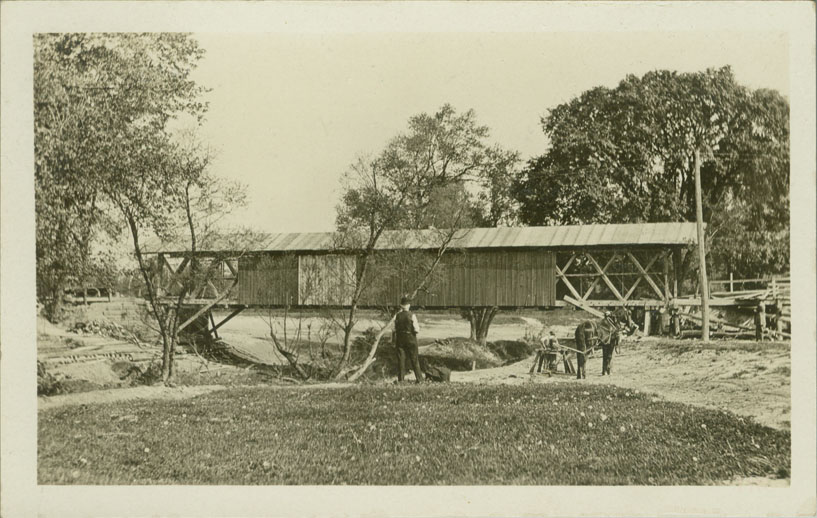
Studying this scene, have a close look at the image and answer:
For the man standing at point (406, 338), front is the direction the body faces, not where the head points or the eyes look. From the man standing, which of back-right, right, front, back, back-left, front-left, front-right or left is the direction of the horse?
right

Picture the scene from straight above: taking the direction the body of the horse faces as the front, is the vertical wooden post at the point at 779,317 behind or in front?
in front

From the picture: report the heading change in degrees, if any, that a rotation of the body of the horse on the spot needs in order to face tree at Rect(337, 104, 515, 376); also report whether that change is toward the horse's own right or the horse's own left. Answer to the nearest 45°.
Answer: approximately 180°

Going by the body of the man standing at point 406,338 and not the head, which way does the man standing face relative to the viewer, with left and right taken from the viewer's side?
facing away from the viewer

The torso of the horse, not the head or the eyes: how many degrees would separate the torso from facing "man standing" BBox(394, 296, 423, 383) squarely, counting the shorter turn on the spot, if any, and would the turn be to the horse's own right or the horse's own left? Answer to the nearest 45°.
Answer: approximately 180°

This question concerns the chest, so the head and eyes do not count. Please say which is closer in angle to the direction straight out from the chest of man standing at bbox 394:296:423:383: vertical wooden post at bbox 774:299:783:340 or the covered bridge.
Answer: the covered bridge

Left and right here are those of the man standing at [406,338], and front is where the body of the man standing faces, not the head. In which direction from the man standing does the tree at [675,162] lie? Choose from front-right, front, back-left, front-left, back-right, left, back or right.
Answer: right

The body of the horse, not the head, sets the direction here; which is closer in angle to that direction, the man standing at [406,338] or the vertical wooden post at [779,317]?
the vertical wooden post

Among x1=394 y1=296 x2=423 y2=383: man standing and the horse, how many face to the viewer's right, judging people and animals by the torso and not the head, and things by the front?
1

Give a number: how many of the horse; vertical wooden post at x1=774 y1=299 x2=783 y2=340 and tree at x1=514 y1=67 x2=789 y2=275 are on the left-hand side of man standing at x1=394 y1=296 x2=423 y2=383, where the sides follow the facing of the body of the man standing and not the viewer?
0

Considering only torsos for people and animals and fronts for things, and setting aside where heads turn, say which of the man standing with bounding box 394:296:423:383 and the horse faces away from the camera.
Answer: the man standing

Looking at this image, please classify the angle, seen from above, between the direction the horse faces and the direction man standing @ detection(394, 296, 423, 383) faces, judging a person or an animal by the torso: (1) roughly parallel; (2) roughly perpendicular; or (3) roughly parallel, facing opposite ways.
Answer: roughly perpendicular

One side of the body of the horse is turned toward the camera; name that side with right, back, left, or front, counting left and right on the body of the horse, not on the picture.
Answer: right
